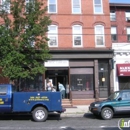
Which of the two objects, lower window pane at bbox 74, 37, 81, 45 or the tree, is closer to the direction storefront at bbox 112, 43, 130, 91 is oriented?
the tree

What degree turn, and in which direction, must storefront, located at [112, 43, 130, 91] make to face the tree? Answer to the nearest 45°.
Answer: approximately 45° to its right

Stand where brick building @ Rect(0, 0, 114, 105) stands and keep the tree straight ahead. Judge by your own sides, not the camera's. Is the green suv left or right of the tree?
left

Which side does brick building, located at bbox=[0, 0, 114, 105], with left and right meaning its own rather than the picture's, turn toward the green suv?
front

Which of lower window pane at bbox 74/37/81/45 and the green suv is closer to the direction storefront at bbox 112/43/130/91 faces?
the green suv

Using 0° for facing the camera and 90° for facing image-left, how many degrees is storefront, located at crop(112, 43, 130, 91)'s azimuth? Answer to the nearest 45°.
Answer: approximately 0°

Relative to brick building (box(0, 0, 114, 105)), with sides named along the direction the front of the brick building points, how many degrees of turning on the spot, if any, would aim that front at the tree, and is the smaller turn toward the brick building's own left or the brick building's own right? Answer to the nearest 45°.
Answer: approximately 45° to the brick building's own right

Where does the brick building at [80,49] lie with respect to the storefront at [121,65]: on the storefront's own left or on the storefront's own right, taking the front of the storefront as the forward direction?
on the storefront's own right

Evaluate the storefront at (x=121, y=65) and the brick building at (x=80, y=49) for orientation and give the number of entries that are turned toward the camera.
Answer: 2

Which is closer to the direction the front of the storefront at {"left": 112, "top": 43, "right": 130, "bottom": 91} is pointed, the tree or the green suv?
the green suv
